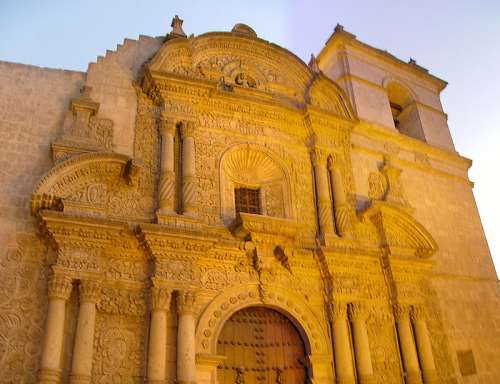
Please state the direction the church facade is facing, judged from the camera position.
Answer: facing the viewer and to the right of the viewer
